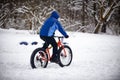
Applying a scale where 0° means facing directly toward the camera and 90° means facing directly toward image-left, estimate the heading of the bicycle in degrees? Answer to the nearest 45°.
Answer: approximately 225°
